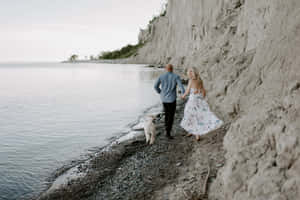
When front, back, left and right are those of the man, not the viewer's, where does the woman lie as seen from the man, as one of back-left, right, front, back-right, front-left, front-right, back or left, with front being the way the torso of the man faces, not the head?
back-right

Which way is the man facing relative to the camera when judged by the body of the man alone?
away from the camera
